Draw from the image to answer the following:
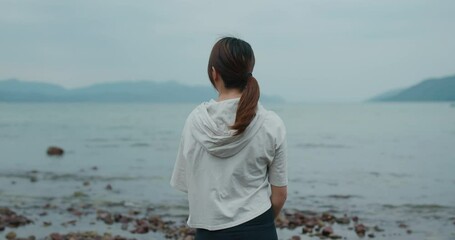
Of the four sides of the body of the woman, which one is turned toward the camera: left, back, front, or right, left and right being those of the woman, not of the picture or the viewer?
back

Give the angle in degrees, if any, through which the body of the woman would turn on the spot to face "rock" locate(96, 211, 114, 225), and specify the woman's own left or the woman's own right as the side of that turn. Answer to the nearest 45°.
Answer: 0° — they already face it

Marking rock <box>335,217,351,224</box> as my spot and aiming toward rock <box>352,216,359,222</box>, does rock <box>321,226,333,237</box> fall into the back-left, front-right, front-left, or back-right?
back-right

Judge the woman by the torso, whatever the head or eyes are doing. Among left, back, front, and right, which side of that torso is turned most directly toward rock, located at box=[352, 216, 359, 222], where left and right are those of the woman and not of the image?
front

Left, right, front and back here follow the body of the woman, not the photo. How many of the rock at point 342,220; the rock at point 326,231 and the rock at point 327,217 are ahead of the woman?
3

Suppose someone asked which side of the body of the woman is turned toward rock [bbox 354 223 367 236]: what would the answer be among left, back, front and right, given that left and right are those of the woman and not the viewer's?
front

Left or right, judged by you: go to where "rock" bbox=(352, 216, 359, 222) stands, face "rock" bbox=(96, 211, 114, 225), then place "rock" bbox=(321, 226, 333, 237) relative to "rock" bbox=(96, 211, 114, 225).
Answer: left
